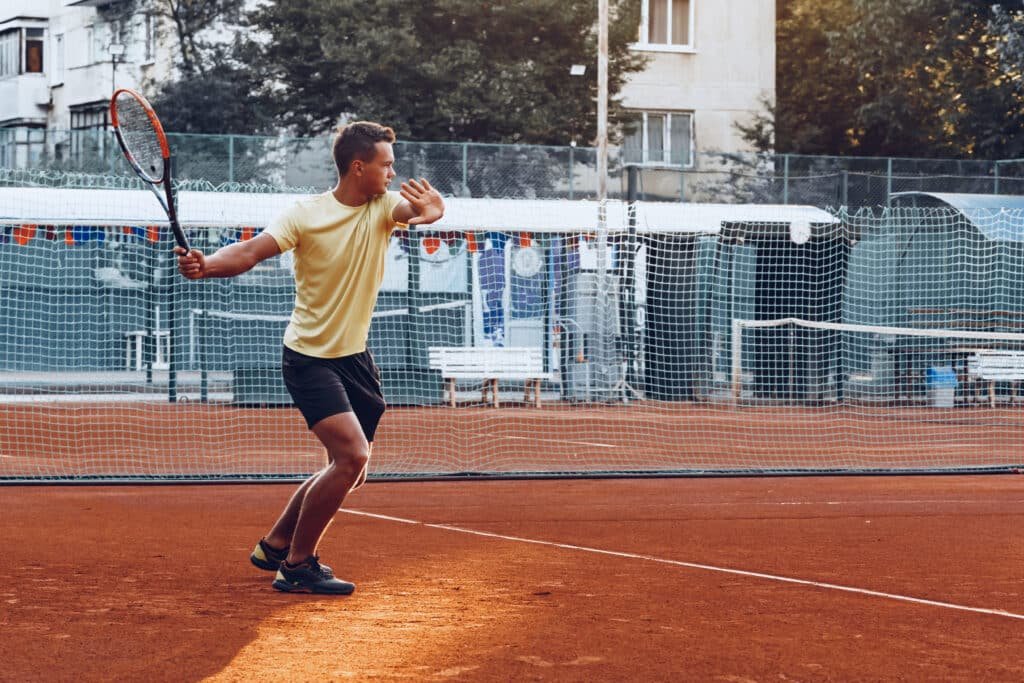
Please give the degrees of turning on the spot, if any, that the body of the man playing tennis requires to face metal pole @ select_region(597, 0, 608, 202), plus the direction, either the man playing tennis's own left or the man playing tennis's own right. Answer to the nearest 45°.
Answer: approximately 135° to the man playing tennis's own left

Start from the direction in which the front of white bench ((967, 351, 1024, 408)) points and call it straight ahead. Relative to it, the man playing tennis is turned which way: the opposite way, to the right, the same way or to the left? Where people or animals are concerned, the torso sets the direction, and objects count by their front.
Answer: to the left

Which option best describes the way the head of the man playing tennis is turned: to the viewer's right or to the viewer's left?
to the viewer's right

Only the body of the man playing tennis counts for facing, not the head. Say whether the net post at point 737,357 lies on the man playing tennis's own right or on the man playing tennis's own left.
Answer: on the man playing tennis's own left

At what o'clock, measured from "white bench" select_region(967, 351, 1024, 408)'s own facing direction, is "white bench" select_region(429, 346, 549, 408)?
"white bench" select_region(429, 346, 549, 408) is roughly at 2 o'clock from "white bench" select_region(967, 351, 1024, 408).

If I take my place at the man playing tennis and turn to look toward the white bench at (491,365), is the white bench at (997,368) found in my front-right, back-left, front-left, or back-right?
front-right

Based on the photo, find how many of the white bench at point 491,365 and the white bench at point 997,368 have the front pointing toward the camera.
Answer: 2

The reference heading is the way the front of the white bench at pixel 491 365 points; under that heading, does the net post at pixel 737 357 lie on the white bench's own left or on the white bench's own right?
on the white bench's own left

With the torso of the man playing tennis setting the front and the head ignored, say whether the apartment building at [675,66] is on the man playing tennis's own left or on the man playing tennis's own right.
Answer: on the man playing tennis's own left

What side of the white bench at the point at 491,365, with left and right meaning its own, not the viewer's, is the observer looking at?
front

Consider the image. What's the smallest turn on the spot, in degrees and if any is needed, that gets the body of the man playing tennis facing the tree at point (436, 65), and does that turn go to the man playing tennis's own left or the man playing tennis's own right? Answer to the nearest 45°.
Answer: approximately 135° to the man playing tennis's own left
